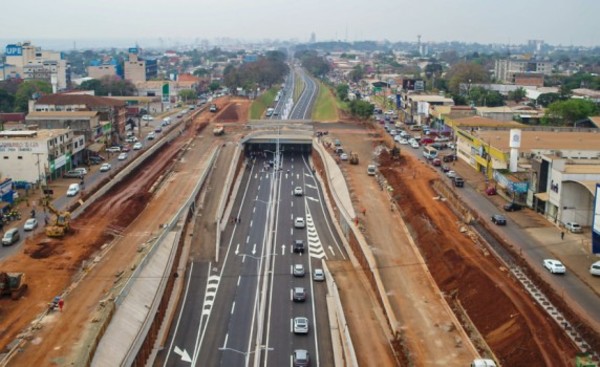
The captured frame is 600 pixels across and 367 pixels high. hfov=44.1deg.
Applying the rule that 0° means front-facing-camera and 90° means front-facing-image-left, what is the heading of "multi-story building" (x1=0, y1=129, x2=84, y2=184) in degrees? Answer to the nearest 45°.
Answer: approximately 315°

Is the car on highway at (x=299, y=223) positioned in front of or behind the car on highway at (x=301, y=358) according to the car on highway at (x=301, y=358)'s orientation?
in front

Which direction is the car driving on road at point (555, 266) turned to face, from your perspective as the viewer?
facing away from the viewer and to the left of the viewer

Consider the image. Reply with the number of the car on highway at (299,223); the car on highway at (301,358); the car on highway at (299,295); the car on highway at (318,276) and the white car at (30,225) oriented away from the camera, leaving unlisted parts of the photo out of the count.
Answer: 4

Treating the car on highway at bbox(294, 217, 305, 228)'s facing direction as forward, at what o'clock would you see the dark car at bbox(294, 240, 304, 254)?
The dark car is roughly at 6 o'clock from the car on highway.

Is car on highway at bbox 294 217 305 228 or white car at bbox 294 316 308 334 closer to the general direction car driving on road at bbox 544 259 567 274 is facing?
the car on highway

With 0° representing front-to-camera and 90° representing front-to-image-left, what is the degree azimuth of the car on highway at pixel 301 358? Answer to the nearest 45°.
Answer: approximately 180°

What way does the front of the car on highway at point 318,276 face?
away from the camera

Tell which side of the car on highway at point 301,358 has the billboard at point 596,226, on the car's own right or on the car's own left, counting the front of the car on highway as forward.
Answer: on the car's own right

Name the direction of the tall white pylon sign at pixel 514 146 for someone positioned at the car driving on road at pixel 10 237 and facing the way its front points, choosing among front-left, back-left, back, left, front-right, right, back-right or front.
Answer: back-left

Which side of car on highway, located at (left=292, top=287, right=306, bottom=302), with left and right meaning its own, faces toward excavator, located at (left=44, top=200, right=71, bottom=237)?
left

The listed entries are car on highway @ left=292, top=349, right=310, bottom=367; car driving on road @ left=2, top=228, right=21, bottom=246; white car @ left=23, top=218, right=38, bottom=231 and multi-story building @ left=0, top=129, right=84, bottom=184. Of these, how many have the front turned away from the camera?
1

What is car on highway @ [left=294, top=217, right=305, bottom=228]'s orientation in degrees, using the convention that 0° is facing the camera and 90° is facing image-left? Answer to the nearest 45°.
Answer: approximately 180°

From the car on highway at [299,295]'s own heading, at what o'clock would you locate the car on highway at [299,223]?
the car on highway at [299,223] is roughly at 12 o'clock from the car on highway at [299,295].

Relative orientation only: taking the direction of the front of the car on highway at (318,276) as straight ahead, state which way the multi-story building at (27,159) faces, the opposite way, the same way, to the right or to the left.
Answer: to the right

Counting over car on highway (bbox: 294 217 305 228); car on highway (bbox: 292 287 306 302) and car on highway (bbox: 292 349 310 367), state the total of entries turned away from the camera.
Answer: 3

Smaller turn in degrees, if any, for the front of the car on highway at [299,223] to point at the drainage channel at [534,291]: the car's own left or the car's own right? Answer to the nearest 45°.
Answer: approximately 135° to the car's own right
